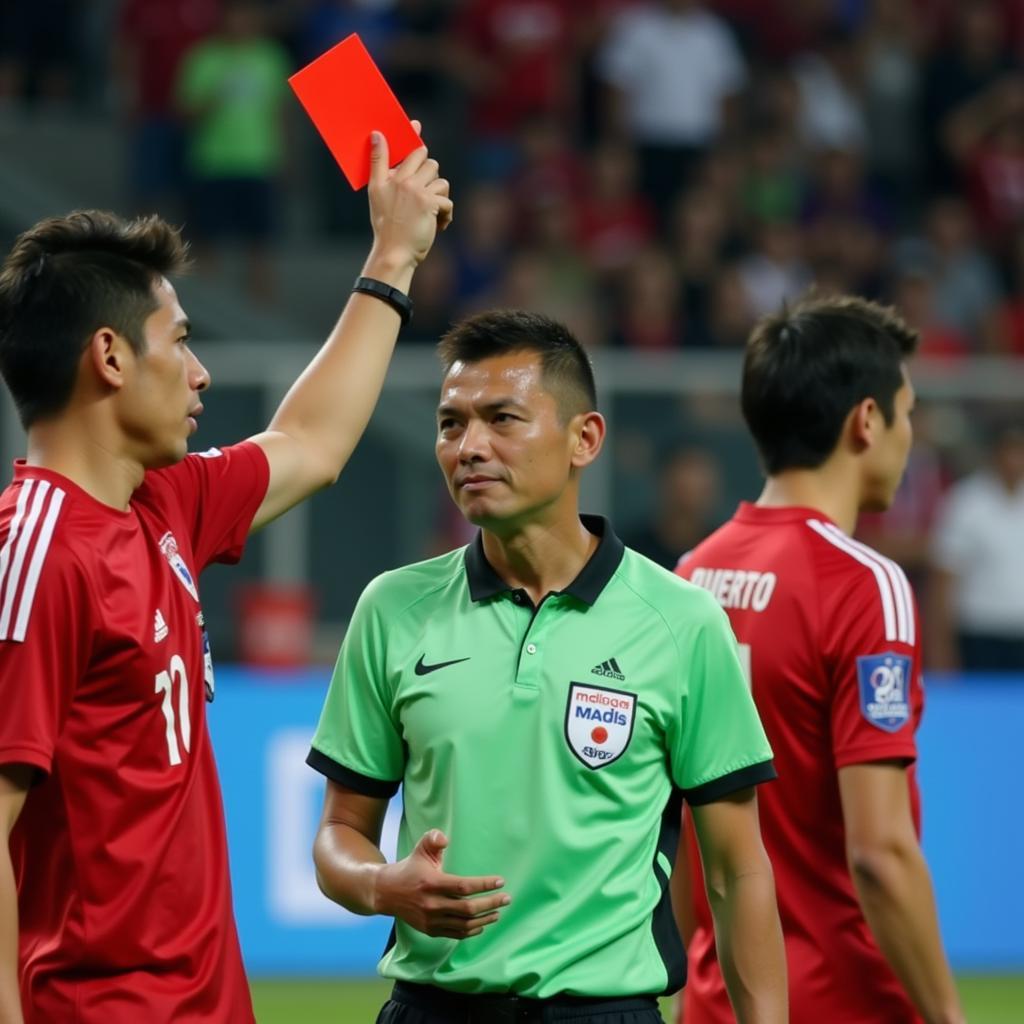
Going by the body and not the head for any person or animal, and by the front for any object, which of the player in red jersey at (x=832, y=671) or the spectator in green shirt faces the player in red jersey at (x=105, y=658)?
the spectator in green shirt

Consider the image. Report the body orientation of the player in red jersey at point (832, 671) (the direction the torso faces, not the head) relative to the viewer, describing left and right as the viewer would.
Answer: facing away from the viewer and to the right of the viewer

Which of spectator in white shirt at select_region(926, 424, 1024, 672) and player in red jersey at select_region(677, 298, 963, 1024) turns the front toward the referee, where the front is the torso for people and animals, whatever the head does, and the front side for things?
the spectator in white shirt

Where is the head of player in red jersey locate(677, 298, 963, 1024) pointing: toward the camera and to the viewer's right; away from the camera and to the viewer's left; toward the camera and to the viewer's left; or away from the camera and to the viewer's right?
away from the camera and to the viewer's right

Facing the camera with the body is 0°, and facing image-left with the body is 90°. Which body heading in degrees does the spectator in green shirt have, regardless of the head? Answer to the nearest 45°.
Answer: approximately 0°

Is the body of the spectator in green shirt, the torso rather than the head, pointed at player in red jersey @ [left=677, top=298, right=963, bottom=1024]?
yes

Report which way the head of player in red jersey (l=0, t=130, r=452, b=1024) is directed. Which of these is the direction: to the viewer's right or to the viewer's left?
to the viewer's right

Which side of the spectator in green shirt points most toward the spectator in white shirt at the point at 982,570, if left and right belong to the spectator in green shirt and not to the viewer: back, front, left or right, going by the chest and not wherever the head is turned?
left

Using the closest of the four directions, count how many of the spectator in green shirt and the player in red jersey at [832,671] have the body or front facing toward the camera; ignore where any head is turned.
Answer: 1

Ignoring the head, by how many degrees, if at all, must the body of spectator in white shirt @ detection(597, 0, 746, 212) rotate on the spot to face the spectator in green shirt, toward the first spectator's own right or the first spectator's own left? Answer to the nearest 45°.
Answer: approximately 90° to the first spectator's own right

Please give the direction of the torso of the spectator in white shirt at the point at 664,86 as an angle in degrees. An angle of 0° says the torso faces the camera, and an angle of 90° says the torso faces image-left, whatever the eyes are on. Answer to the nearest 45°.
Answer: approximately 0°

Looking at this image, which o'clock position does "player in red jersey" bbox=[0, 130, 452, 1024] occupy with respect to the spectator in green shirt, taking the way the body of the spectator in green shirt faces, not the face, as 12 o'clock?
The player in red jersey is roughly at 12 o'clock from the spectator in green shirt.
